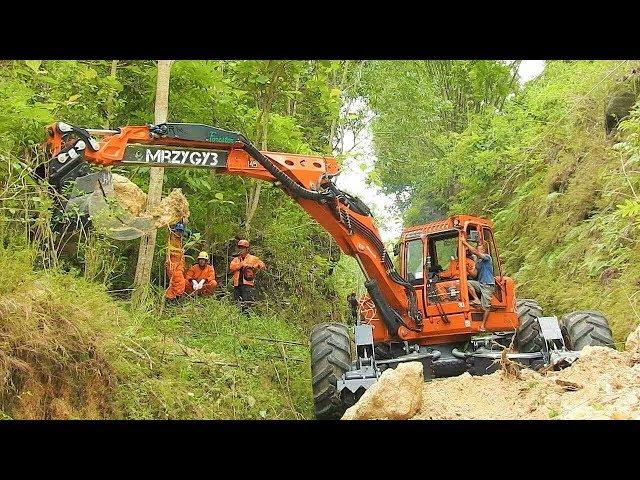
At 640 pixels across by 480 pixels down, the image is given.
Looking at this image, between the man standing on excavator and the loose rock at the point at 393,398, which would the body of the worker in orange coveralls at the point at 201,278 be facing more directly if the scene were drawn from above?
the loose rock

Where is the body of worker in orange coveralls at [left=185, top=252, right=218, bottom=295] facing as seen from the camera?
toward the camera

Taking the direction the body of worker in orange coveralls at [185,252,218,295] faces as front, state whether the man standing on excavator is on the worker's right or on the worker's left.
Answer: on the worker's left

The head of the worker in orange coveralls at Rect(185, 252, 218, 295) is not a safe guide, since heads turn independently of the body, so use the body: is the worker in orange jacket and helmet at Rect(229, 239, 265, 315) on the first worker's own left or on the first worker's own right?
on the first worker's own left

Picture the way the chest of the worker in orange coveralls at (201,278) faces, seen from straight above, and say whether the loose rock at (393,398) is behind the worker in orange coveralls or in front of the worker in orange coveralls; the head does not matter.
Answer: in front
